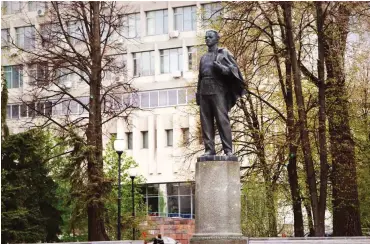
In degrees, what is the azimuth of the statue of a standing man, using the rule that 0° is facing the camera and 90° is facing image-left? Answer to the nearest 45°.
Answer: approximately 45°

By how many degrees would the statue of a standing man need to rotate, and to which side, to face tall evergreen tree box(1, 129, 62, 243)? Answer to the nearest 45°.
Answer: approximately 90° to its right
